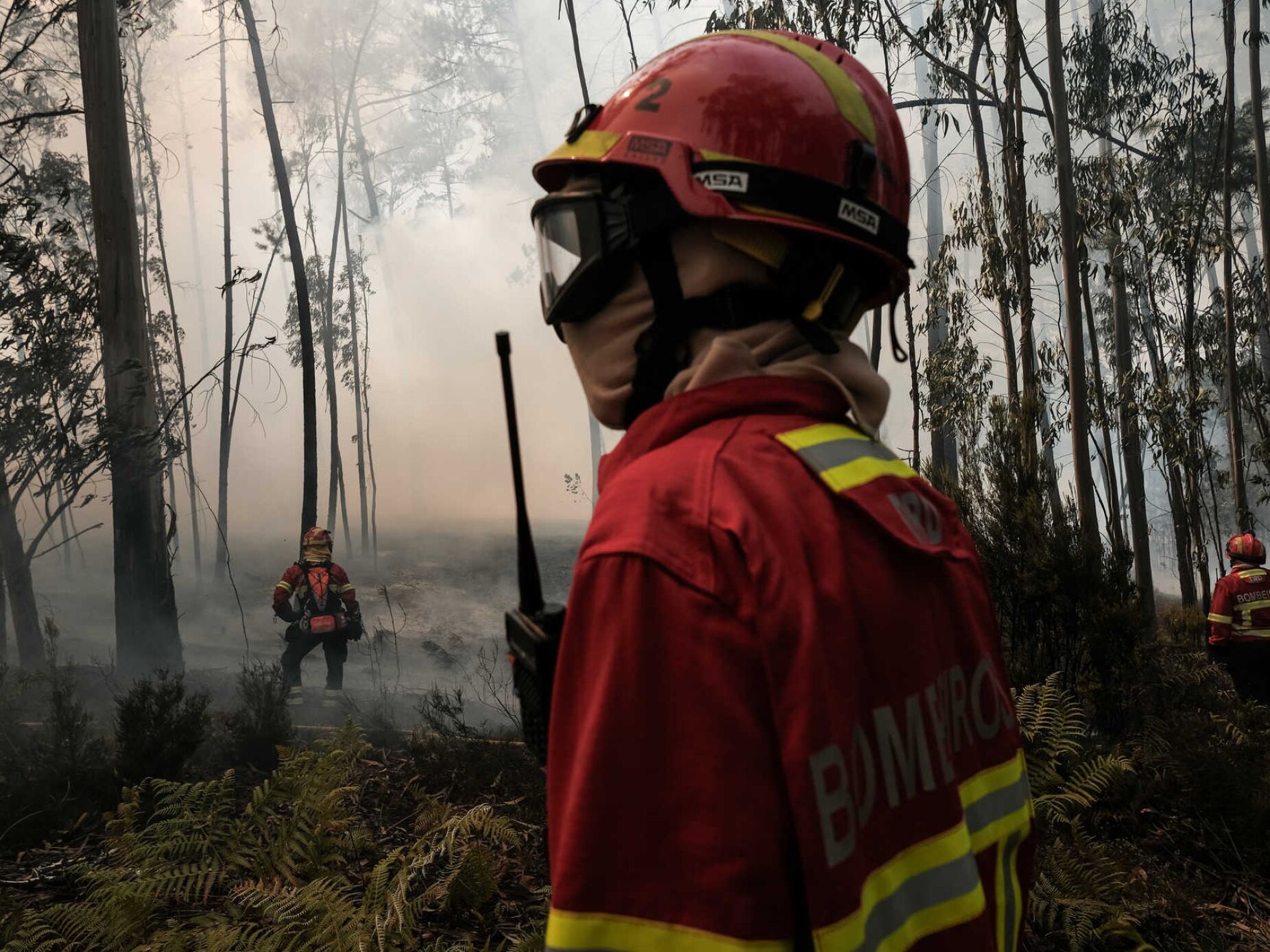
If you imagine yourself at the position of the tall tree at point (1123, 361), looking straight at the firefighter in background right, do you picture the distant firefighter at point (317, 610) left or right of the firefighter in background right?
right

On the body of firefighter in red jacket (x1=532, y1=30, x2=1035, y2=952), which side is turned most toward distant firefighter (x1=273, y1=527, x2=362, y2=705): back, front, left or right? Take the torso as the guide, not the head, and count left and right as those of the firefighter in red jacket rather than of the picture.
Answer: front

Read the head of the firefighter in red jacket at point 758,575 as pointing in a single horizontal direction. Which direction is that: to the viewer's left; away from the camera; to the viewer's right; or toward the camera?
to the viewer's left

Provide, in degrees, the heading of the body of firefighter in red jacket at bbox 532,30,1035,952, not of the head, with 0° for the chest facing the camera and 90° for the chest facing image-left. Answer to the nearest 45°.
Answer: approximately 135°

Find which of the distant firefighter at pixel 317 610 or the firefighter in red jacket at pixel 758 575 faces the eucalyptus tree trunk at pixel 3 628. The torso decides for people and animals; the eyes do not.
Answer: the firefighter in red jacket

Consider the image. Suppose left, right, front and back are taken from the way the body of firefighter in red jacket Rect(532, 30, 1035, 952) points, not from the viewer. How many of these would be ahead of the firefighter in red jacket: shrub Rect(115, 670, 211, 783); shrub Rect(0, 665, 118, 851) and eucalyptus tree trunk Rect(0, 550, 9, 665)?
3

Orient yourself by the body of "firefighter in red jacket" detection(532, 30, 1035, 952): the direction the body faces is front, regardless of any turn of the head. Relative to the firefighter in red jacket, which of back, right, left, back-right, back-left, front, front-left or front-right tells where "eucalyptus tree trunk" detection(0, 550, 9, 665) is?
front
